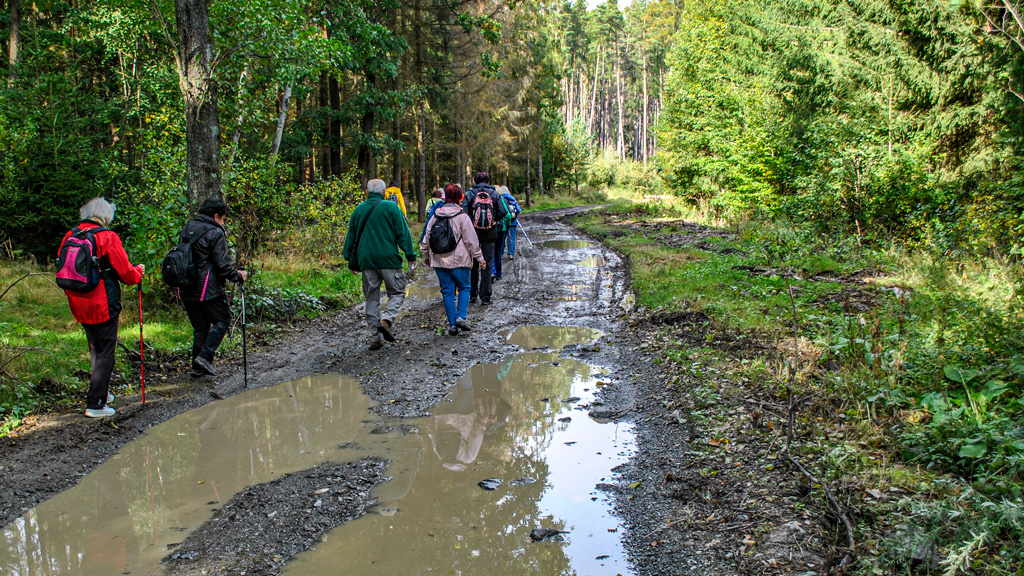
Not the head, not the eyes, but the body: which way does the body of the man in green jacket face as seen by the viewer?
away from the camera

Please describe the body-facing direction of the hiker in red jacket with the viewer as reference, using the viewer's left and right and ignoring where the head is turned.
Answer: facing away from the viewer and to the right of the viewer

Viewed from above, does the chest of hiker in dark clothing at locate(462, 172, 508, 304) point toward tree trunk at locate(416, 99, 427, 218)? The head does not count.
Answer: yes

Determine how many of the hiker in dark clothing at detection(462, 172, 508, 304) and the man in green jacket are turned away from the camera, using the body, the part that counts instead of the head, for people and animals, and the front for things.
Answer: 2

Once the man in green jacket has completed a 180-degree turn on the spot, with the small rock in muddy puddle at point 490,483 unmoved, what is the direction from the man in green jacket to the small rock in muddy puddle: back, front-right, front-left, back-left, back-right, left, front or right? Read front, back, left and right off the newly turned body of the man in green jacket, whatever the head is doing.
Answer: front

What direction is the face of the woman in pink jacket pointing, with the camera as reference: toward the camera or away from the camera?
away from the camera

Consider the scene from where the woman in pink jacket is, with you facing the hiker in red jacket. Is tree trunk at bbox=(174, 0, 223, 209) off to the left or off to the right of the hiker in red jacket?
right

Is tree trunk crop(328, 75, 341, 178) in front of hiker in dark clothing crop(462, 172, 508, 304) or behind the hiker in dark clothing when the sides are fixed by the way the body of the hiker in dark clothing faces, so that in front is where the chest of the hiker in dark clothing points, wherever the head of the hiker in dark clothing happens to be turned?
in front

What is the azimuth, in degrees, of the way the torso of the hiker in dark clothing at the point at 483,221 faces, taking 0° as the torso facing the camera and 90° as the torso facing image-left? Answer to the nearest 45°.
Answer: approximately 180°

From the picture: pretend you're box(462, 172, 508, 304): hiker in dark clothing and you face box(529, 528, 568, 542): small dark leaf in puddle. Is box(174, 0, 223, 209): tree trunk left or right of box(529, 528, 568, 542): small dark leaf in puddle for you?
right
